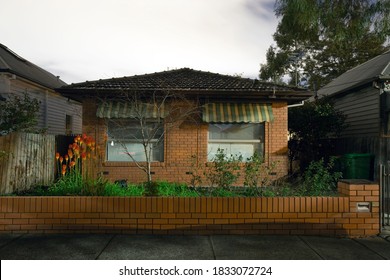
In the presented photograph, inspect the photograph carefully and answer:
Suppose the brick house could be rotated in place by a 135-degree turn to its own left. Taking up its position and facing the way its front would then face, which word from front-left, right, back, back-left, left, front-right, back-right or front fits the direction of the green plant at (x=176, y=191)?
back-right

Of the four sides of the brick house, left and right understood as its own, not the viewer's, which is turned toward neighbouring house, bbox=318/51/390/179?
left

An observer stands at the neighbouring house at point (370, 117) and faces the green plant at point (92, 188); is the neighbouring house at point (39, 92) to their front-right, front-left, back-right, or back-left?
front-right

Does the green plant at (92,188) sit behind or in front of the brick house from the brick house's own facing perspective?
in front

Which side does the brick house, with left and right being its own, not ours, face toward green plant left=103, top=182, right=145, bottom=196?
front

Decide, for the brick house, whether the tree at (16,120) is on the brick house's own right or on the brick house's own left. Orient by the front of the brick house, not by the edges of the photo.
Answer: on the brick house's own right

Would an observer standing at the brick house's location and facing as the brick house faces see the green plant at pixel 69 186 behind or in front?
in front

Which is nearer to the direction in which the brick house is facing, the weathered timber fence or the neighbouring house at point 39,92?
the weathered timber fence

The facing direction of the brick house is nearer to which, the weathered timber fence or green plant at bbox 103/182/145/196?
the green plant

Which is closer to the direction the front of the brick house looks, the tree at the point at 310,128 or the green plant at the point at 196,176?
the green plant

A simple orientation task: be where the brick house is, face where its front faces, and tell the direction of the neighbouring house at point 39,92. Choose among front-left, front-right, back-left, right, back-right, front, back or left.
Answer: back-right

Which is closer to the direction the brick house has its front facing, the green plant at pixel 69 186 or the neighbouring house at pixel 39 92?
the green plant

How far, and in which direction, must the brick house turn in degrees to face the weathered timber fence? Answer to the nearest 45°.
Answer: approximately 45° to its right

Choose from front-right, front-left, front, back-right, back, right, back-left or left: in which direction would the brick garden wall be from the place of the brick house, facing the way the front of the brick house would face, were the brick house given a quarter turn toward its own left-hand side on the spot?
right

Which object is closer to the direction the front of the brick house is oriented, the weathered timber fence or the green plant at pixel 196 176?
the green plant

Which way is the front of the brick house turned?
toward the camera

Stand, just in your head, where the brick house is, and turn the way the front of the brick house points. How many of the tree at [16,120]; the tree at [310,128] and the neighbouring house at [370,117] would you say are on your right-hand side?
1
